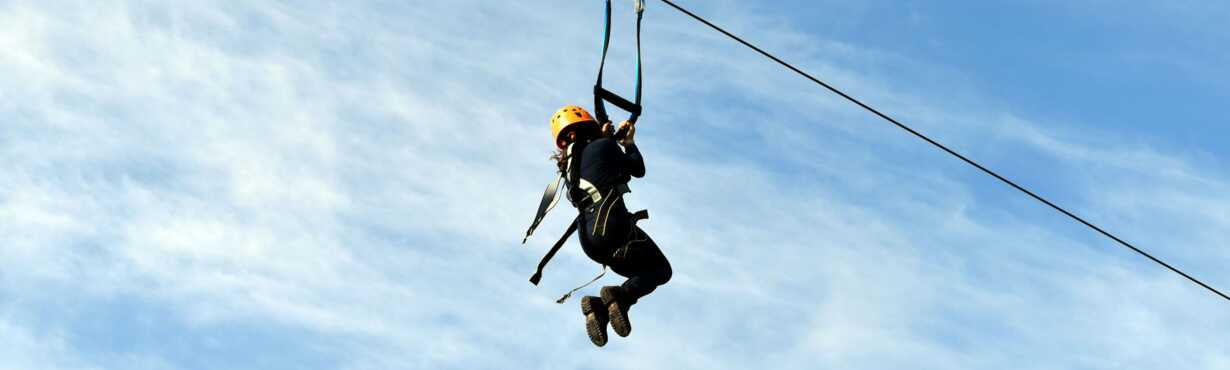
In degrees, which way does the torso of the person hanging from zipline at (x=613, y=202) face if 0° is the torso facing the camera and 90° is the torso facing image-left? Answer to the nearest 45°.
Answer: approximately 225°
